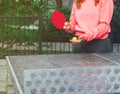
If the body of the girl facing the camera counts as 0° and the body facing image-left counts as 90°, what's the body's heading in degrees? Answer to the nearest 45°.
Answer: approximately 45°

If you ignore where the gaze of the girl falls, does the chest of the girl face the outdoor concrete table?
yes
